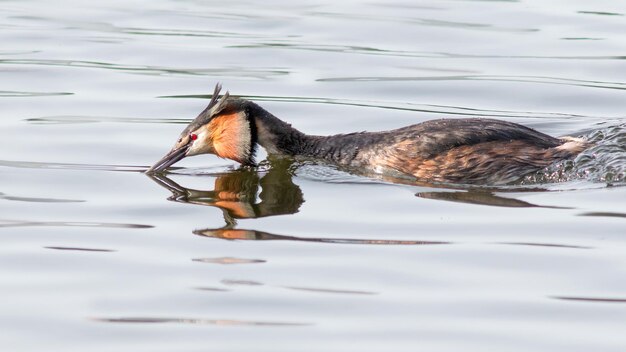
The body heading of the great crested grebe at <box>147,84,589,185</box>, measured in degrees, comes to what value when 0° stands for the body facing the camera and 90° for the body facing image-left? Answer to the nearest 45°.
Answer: approximately 90°
